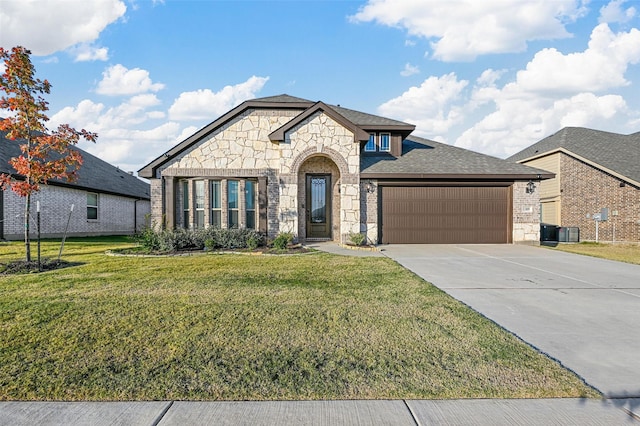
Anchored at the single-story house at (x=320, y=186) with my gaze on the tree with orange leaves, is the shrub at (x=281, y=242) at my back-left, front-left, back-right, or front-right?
front-left

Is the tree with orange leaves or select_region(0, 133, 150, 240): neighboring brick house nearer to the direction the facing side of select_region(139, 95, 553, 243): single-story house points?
the tree with orange leaves

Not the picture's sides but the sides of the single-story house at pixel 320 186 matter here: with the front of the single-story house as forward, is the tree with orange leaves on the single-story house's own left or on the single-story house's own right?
on the single-story house's own right

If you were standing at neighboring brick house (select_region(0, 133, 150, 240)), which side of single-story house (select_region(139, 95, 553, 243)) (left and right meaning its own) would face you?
right

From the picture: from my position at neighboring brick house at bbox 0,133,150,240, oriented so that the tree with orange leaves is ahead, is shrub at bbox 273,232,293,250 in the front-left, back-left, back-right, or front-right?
front-left

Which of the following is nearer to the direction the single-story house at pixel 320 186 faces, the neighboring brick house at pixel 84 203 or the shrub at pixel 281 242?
the shrub

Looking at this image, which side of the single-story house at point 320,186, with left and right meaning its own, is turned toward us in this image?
front

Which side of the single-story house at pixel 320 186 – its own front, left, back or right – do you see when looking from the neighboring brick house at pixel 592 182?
left

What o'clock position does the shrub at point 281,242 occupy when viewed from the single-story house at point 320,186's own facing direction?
The shrub is roughly at 1 o'clock from the single-story house.
